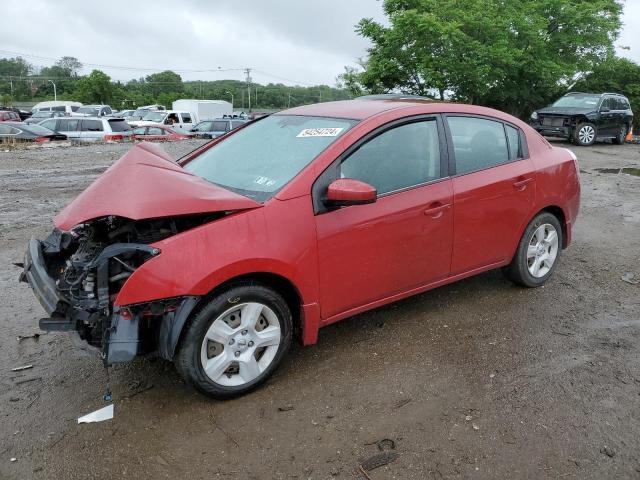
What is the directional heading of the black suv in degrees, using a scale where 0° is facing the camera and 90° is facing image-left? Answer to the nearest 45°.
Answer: approximately 45°

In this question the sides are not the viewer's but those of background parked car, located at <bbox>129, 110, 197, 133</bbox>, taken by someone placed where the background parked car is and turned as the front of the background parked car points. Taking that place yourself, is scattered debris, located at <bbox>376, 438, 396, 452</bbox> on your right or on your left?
on your left

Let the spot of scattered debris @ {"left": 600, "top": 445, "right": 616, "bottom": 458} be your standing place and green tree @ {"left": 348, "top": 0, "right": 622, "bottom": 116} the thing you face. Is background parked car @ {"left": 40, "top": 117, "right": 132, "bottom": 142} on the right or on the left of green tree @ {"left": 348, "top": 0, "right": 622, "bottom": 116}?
left

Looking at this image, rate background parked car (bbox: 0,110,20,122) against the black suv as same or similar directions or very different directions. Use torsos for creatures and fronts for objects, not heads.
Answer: very different directions

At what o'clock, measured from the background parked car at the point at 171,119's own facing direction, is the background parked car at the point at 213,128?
the background parked car at the point at 213,128 is roughly at 10 o'clock from the background parked car at the point at 171,119.

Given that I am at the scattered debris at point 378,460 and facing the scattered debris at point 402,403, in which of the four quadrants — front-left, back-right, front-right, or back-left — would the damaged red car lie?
front-left

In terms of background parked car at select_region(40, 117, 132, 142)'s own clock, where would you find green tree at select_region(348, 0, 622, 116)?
The green tree is roughly at 5 o'clock from the background parked car.

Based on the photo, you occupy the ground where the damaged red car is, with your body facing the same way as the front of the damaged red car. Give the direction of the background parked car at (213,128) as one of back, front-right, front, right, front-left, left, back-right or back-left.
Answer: back-right

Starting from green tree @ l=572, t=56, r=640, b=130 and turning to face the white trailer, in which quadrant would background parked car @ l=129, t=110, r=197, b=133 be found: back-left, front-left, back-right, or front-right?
front-left

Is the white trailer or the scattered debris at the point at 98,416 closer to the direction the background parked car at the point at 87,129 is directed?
the white trailer

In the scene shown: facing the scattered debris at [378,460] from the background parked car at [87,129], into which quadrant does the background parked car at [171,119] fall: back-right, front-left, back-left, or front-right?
back-left

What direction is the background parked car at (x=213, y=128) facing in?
to the viewer's left

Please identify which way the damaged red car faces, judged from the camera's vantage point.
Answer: facing the viewer and to the left of the viewer

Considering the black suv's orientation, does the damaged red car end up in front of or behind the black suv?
in front

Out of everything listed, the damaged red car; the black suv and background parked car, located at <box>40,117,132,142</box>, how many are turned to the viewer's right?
0
